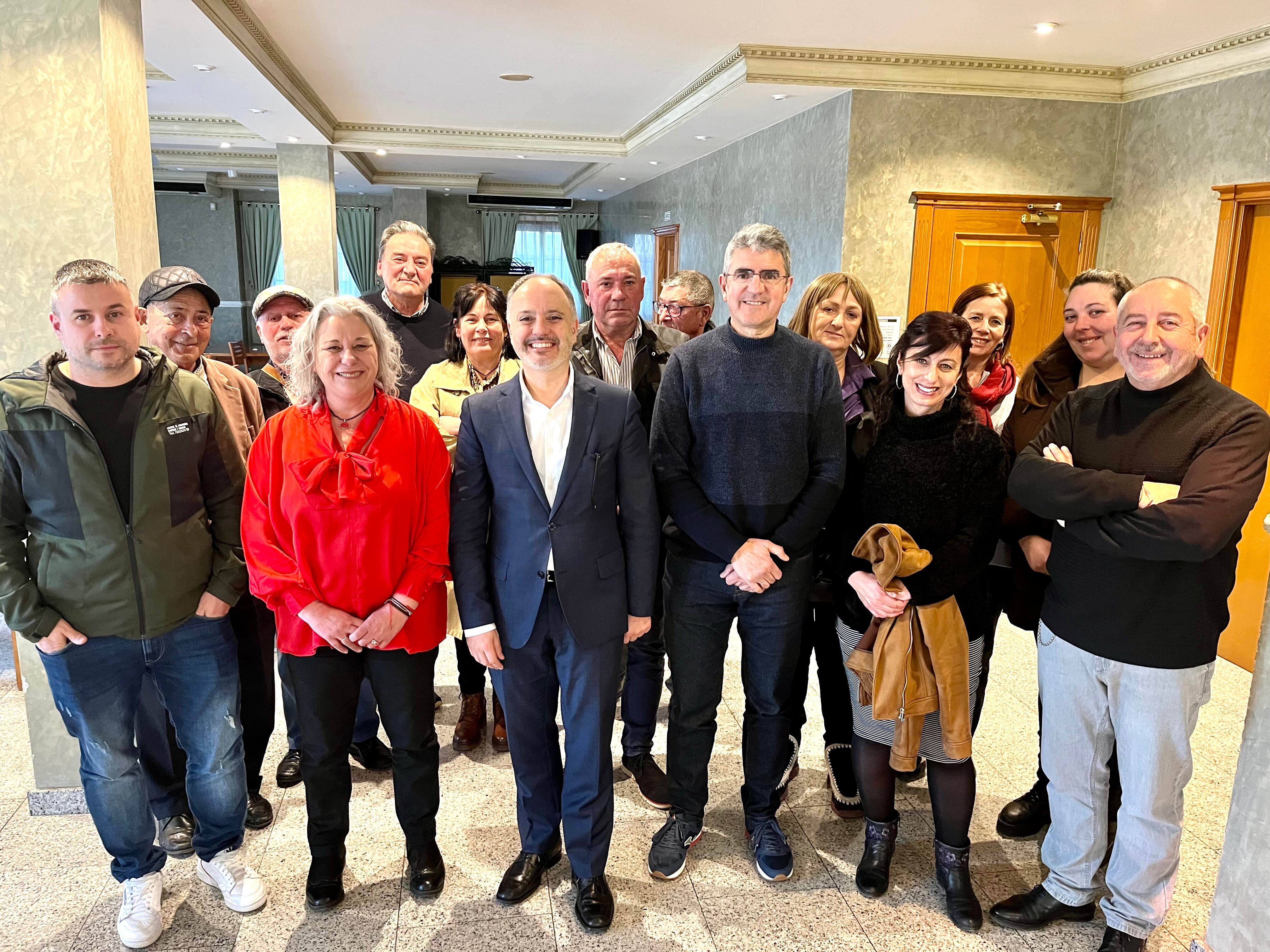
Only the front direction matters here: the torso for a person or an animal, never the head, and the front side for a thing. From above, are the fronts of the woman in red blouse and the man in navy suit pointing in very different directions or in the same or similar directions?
same or similar directions

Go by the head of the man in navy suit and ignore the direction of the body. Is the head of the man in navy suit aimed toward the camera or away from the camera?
toward the camera

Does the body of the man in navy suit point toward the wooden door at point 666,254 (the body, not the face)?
no

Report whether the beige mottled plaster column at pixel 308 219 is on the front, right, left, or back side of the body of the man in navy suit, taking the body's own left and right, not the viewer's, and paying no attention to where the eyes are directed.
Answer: back

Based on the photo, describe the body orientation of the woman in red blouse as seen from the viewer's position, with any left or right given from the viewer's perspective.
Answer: facing the viewer

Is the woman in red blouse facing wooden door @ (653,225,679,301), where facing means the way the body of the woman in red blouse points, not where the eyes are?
no

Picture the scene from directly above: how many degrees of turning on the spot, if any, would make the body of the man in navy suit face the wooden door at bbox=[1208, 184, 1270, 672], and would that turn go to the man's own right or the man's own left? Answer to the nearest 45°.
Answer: approximately 135° to the man's own left

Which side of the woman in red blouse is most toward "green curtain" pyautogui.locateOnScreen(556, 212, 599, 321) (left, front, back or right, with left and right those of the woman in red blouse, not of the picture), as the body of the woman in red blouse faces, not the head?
back

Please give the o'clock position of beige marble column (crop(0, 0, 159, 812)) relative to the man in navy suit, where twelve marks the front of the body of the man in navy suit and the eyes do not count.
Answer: The beige marble column is roughly at 4 o'clock from the man in navy suit.

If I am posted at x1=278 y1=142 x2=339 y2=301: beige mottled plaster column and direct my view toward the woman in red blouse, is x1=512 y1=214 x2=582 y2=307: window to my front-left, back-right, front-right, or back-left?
back-left

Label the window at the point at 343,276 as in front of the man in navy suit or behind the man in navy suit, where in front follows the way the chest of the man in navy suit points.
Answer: behind

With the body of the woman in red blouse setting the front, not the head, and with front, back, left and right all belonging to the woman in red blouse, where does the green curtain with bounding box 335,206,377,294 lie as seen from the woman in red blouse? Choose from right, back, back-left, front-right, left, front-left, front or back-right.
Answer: back

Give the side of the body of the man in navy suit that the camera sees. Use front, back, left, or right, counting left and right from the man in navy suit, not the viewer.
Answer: front

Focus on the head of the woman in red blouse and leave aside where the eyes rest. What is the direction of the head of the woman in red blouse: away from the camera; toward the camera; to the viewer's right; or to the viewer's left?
toward the camera

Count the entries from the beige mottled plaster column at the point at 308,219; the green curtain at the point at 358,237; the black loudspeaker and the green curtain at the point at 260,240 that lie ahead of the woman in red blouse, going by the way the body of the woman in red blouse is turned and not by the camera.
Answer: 0

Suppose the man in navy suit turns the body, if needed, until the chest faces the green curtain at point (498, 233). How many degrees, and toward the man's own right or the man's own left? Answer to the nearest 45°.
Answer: approximately 180°

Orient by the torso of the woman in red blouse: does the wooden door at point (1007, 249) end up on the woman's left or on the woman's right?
on the woman's left

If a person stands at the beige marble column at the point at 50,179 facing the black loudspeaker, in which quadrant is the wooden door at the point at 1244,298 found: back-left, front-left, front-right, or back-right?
front-right

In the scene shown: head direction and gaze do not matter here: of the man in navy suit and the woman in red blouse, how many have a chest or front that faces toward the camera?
2

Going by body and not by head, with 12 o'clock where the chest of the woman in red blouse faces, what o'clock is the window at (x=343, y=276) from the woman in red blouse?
The window is roughly at 6 o'clock from the woman in red blouse.

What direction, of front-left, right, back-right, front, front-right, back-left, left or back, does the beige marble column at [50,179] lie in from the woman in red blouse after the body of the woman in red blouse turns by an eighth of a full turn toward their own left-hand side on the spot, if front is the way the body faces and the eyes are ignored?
back

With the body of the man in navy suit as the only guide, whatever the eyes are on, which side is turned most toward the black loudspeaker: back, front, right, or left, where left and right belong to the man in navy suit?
back
